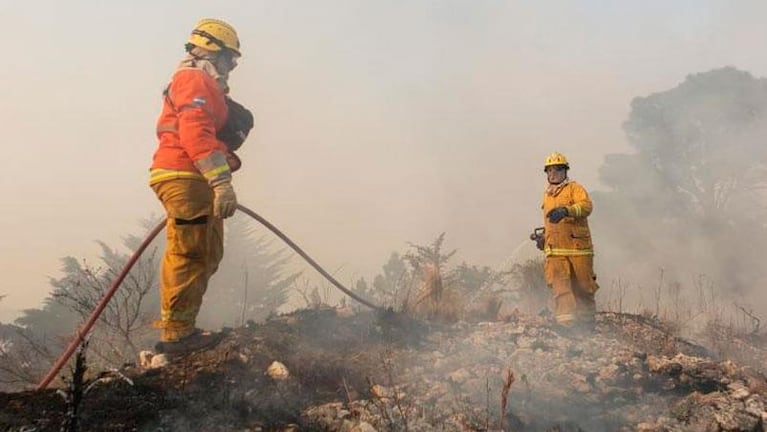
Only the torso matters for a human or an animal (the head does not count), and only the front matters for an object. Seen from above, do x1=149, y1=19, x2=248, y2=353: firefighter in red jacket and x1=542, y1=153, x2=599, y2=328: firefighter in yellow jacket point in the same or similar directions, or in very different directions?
very different directions

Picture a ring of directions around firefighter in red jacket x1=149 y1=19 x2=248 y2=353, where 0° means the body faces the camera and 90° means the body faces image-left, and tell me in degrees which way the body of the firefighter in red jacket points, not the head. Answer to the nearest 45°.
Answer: approximately 270°

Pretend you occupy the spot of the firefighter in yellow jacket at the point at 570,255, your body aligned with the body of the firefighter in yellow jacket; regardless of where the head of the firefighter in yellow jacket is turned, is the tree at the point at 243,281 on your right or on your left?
on your right

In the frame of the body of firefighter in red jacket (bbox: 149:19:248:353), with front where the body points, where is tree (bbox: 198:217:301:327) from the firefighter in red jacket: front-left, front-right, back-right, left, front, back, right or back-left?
left

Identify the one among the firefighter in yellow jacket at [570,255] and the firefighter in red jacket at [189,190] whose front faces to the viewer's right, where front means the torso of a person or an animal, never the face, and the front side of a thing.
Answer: the firefighter in red jacket at [189,190]

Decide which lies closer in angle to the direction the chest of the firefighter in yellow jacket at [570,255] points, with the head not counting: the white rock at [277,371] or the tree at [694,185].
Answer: the white rock

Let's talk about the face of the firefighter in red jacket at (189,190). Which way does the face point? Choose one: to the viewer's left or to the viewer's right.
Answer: to the viewer's right

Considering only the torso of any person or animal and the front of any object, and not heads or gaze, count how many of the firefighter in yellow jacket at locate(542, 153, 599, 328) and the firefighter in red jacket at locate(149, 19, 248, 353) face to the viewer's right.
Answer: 1

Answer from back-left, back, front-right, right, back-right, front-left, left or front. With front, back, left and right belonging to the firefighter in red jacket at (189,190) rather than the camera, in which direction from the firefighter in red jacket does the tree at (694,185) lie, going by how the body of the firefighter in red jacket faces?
front-left

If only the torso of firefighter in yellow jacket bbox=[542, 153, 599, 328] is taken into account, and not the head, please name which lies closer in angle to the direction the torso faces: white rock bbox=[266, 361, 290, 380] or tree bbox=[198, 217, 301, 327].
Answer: the white rock

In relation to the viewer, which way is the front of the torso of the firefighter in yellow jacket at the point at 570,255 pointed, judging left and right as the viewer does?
facing the viewer and to the left of the viewer
